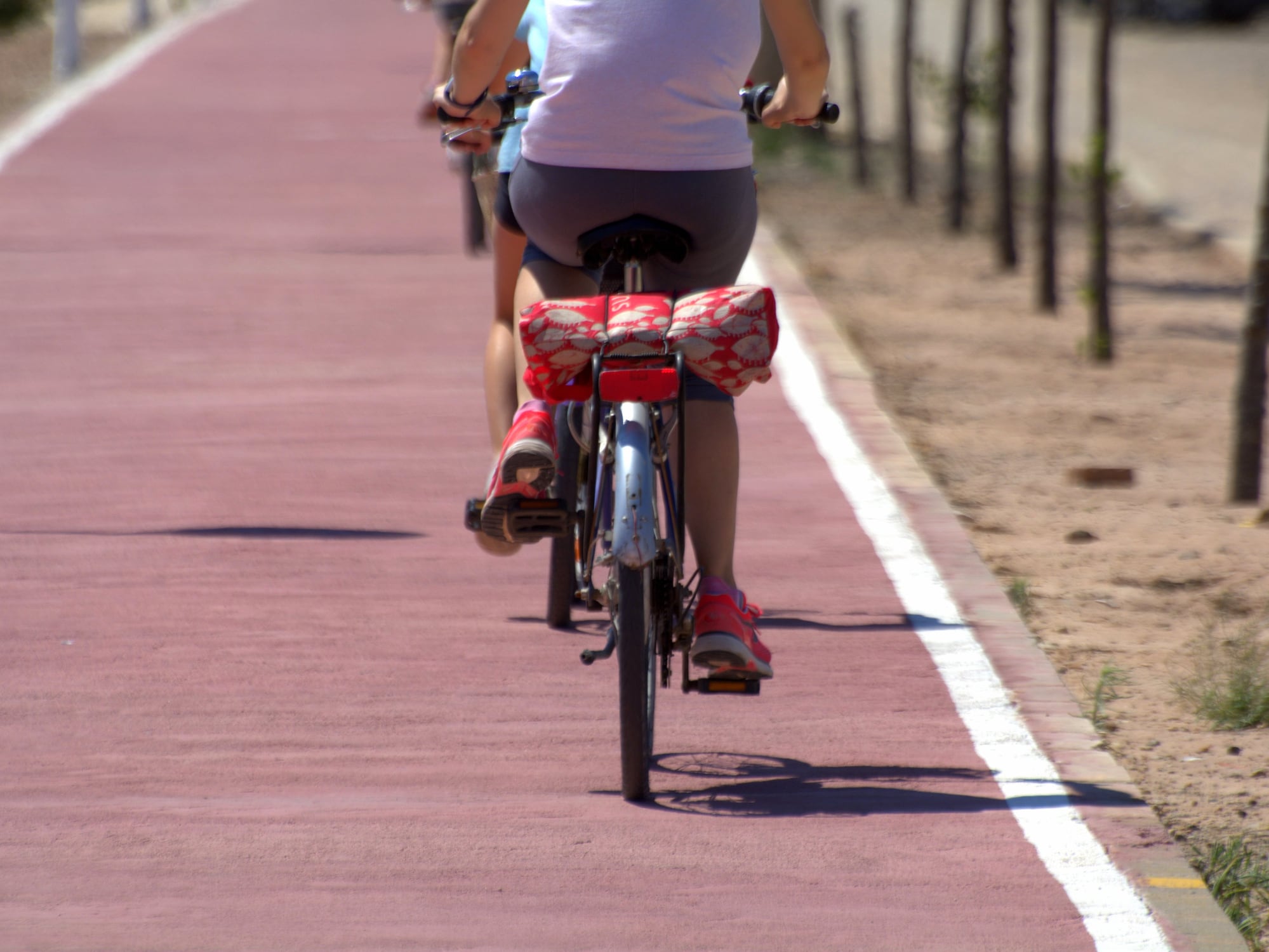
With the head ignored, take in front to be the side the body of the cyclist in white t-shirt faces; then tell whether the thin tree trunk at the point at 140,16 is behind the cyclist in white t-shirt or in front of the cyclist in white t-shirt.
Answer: in front

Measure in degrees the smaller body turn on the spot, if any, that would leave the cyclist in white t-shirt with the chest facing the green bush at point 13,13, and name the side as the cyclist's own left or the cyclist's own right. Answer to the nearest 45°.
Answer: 0° — they already face it

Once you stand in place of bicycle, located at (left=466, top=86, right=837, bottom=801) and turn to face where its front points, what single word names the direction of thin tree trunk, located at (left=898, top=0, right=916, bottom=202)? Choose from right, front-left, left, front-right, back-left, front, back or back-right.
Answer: front

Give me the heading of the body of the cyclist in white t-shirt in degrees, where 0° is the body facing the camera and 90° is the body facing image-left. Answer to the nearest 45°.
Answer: approximately 180°

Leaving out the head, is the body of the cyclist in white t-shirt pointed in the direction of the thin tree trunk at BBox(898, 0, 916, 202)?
yes

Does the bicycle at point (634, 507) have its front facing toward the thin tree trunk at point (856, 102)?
yes

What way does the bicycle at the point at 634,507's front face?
away from the camera

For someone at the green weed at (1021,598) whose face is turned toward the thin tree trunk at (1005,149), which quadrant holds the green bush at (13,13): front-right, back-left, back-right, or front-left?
front-left

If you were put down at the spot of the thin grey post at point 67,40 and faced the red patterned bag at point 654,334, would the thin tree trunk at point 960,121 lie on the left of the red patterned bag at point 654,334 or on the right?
left

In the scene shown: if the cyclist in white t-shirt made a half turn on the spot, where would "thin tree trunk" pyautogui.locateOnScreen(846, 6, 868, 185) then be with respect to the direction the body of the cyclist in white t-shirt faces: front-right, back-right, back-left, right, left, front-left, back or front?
back

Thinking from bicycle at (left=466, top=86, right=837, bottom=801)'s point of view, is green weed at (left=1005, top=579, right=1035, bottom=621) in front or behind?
in front
